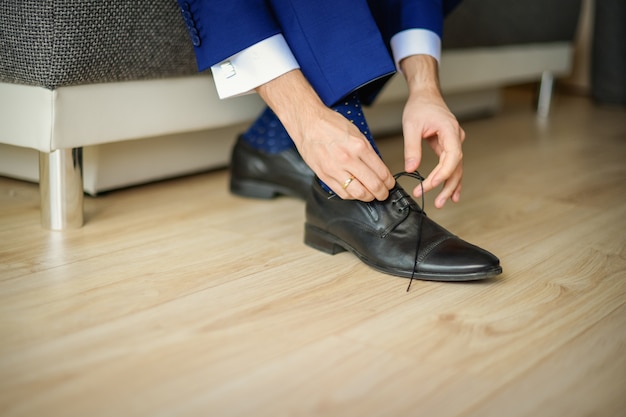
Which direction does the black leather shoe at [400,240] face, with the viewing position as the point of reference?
facing the viewer and to the right of the viewer
